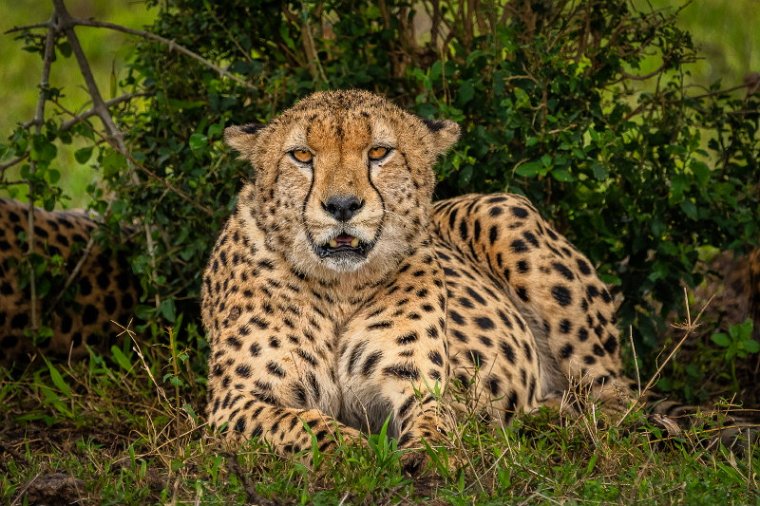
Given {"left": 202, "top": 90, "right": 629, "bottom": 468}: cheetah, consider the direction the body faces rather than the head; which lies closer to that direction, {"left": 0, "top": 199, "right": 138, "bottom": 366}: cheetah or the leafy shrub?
the cheetah

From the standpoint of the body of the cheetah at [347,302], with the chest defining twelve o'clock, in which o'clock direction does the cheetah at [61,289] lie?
the cheetah at [61,289] is roughly at 3 o'clock from the cheetah at [347,302].

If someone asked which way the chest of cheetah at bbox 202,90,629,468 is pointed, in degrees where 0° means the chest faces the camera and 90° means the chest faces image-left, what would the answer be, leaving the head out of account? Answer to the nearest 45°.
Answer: approximately 45°

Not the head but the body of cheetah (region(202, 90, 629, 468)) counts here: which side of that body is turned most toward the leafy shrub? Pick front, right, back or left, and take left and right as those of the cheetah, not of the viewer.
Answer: back
